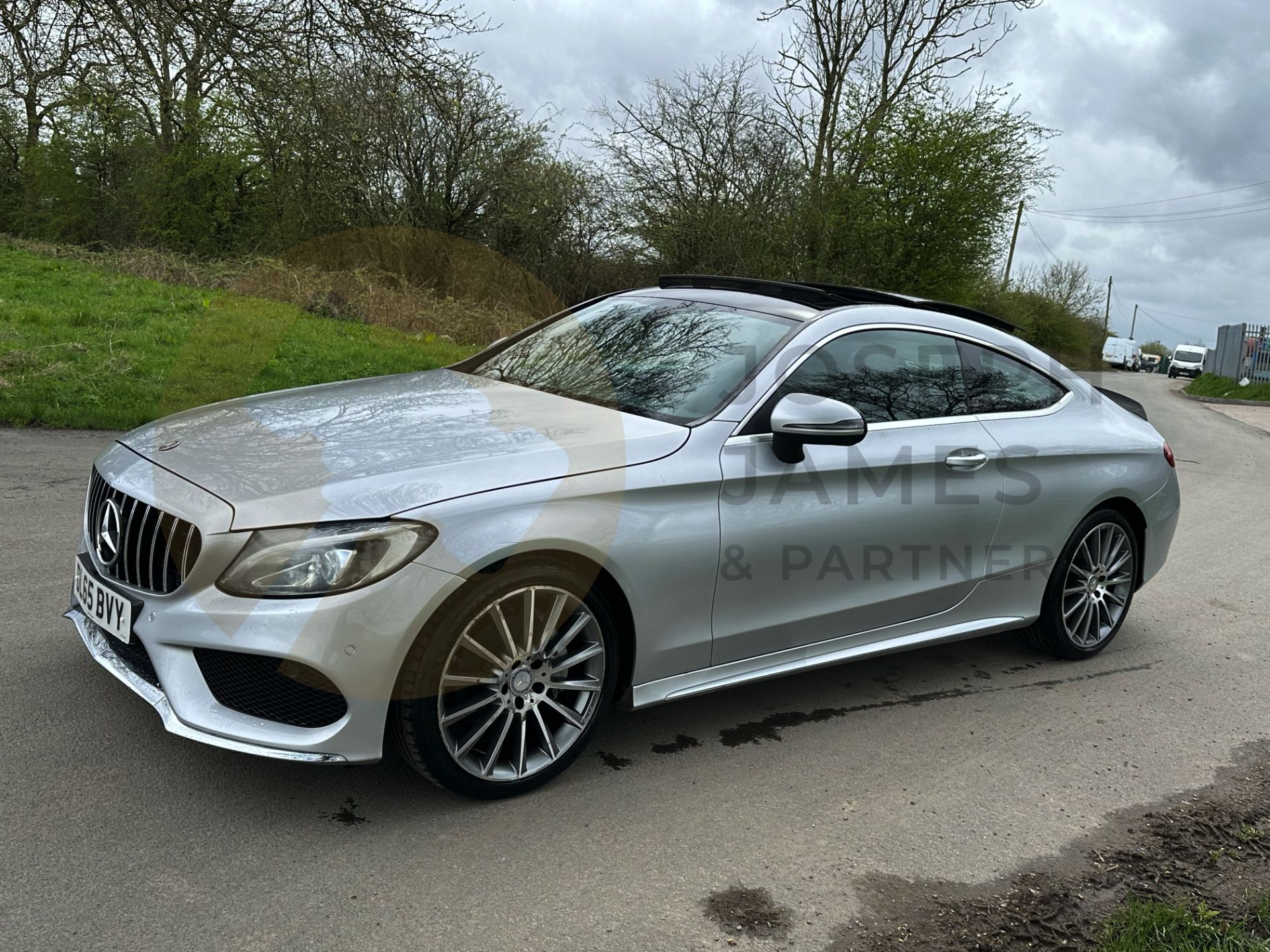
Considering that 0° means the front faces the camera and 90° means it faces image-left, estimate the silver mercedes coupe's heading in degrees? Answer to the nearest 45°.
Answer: approximately 45°

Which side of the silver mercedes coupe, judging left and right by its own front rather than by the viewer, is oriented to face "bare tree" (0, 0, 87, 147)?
right
